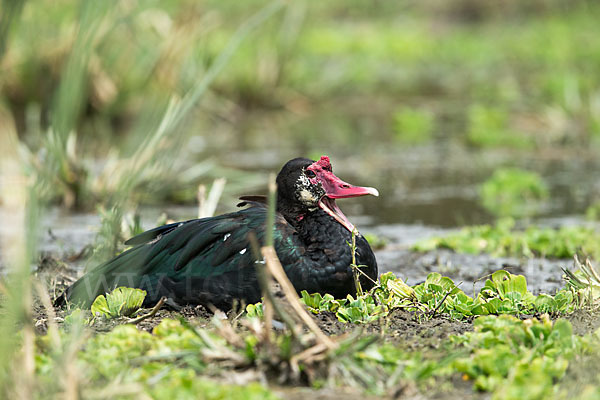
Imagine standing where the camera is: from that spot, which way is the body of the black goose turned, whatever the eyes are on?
to the viewer's right

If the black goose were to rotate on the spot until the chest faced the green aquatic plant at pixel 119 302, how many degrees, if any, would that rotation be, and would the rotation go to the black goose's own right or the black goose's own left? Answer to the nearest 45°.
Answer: approximately 135° to the black goose's own right

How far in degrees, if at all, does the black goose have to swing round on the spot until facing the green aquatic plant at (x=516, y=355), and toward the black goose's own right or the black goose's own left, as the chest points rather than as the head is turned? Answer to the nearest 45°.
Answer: approximately 45° to the black goose's own right

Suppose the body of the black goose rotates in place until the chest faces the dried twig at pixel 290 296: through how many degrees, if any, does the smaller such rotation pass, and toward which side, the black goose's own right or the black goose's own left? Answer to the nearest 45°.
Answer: approximately 90° to the black goose's own right

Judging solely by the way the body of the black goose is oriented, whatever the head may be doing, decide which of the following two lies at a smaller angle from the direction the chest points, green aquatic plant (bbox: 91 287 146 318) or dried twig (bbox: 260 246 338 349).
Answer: the dried twig
